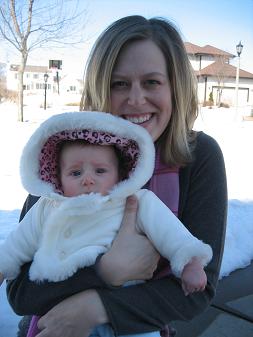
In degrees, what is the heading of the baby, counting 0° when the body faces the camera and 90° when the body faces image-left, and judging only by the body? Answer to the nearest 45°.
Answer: approximately 0°
